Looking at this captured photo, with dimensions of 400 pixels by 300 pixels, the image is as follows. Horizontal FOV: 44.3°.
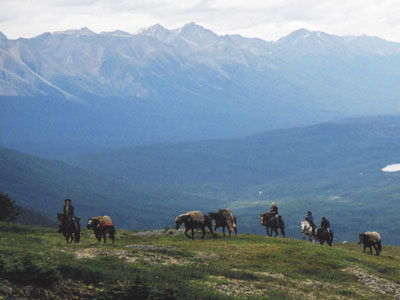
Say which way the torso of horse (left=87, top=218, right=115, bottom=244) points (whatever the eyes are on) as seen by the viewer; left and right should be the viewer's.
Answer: facing to the left of the viewer

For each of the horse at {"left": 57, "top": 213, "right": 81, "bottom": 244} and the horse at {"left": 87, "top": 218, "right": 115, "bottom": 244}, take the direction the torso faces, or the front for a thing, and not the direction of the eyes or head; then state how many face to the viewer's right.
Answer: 0

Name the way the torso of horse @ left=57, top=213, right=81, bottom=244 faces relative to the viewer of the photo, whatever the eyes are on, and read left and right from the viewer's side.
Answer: facing the viewer and to the left of the viewer
